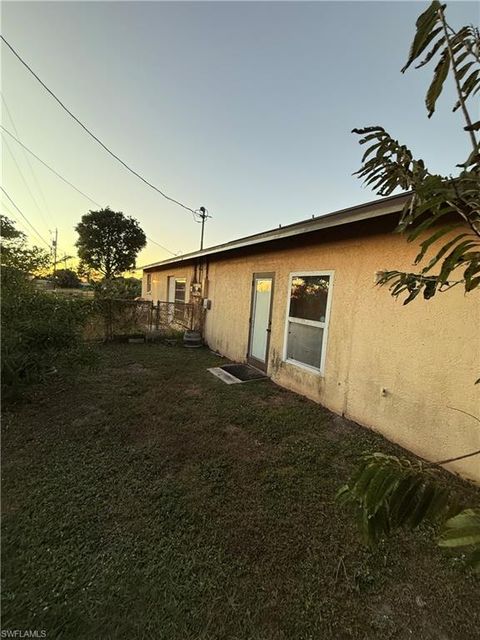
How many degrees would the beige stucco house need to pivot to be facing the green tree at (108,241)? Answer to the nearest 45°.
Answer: approximately 90° to its right

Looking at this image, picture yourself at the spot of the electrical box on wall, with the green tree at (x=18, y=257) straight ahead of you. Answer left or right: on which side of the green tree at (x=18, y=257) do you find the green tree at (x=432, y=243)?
left

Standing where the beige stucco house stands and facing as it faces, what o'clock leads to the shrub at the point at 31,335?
The shrub is roughly at 1 o'clock from the beige stucco house.

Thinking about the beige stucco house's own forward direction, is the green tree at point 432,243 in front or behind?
in front

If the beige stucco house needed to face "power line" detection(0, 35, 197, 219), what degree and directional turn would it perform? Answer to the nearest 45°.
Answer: approximately 45° to its right

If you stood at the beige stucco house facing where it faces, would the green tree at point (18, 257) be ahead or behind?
ahead

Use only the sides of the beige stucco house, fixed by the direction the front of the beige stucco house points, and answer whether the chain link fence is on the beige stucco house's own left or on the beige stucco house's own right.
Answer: on the beige stucco house's own right

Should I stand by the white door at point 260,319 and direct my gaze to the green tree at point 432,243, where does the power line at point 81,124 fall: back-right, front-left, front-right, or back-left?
back-right

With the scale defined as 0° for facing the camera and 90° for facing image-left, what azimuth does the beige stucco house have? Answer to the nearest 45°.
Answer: approximately 45°
